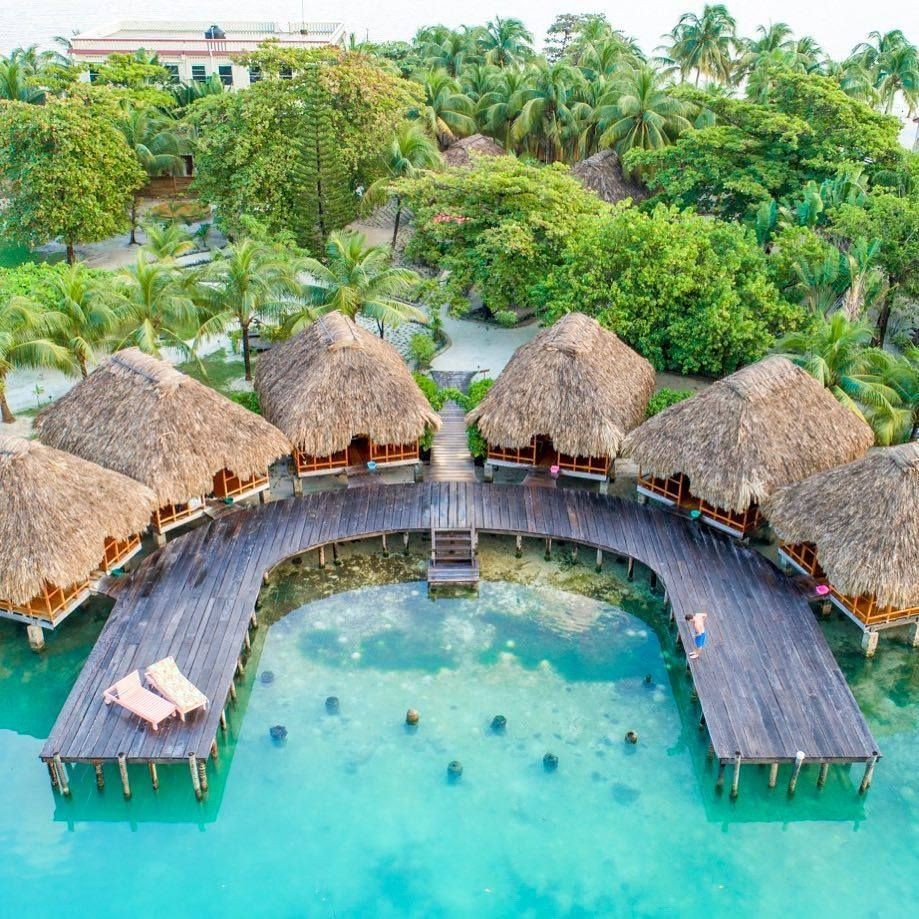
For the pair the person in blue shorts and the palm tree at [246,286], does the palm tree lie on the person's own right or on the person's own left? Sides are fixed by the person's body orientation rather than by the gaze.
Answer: on the person's own right

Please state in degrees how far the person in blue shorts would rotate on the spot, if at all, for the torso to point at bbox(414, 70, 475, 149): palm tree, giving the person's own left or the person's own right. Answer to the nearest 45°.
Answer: approximately 90° to the person's own right

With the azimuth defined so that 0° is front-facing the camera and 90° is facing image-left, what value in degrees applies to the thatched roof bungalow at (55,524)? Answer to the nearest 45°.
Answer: approximately 315°

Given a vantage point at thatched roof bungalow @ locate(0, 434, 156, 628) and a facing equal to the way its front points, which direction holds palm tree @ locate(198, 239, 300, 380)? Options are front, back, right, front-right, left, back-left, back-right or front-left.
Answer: left

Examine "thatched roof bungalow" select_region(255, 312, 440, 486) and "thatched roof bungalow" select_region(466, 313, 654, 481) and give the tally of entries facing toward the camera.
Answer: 2

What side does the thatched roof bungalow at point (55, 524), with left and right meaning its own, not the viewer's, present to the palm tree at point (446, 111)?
left

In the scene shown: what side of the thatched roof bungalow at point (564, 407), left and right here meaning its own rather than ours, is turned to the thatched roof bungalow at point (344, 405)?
right

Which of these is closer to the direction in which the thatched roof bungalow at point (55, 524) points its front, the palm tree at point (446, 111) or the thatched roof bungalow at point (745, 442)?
the thatched roof bungalow

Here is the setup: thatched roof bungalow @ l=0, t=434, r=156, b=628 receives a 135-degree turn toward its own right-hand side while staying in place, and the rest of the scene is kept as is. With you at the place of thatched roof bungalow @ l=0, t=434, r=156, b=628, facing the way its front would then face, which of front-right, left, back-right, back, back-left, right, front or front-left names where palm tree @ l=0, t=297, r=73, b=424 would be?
right

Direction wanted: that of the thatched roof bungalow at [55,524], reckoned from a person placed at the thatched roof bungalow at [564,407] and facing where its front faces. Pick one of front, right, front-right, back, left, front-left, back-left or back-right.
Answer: front-right

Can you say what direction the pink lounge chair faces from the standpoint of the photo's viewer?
facing the viewer and to the right of the viewer

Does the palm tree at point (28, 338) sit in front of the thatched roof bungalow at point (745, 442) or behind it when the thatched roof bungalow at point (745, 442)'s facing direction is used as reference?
in front

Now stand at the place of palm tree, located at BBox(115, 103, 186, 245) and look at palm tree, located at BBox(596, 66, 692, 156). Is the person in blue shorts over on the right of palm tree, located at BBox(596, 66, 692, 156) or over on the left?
right

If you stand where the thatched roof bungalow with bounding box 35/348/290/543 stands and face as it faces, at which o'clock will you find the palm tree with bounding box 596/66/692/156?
The palm tree is roughly at 9 o'clock from the thatched roof bungalow.

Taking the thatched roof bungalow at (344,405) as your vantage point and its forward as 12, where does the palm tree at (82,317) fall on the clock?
The palm tree is roughly at 4 o'clock from the thatched roof bungalow.
